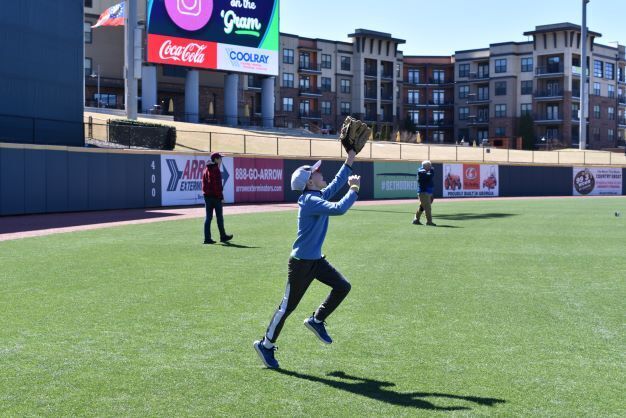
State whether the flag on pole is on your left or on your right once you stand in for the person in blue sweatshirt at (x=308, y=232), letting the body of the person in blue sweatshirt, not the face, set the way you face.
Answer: on your left
